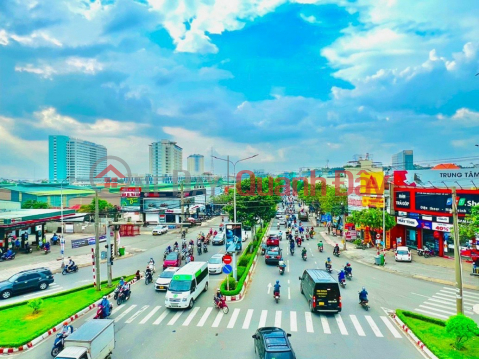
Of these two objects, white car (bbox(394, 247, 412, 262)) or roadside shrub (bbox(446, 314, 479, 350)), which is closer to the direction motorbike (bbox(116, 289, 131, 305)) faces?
the roadside shrub

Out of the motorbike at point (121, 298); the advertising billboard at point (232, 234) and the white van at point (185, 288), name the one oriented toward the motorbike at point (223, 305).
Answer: the advertising billboard

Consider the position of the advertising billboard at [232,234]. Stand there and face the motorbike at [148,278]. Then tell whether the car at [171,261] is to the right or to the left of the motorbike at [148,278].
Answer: right

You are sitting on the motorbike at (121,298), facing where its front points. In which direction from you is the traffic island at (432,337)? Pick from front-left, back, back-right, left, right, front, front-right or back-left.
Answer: left

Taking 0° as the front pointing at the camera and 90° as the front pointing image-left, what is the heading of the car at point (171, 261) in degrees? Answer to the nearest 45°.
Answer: approximately 45°

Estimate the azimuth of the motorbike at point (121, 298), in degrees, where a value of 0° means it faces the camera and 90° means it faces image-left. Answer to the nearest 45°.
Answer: approximately 45°

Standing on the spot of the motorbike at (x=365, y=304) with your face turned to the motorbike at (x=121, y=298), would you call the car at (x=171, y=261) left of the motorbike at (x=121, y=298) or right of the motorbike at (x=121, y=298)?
right

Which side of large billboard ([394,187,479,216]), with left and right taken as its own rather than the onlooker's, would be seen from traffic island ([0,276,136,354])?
front

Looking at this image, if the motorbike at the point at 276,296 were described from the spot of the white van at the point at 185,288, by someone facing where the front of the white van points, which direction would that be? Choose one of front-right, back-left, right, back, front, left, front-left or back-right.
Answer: back-left

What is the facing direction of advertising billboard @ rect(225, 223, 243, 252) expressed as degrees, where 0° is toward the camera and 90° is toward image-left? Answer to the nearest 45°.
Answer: approximately 0°

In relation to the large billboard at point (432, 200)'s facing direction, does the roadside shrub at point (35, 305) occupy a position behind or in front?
in front

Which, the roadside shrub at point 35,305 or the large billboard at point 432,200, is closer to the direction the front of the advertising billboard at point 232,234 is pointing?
the roadside shrub

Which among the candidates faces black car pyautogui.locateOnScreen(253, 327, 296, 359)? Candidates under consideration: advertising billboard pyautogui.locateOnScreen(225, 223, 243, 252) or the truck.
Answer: the advertising billboard

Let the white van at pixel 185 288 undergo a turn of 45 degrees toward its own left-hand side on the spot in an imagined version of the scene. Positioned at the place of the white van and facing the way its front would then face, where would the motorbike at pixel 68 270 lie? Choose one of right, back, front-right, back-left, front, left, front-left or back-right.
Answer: back-right

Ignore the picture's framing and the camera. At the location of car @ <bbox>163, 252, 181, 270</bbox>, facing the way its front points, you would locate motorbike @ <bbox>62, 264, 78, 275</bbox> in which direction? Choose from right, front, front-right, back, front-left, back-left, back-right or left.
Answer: front-right

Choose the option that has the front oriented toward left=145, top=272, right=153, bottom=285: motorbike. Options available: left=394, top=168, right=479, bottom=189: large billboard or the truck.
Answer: the large billboard
